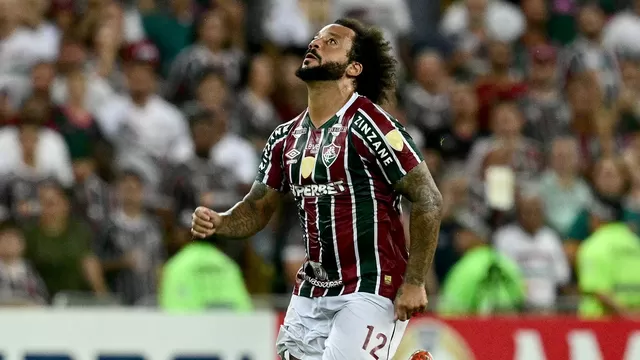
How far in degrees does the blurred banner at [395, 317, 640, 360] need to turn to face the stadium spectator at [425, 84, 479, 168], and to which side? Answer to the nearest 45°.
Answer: approximately 180°

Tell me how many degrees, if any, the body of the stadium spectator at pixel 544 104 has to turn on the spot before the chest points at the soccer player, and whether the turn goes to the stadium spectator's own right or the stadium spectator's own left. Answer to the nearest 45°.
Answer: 0° — they already face them

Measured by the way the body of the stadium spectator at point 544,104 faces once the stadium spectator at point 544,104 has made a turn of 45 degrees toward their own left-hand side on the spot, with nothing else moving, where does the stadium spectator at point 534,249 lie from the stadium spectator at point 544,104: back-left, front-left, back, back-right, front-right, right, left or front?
front-right

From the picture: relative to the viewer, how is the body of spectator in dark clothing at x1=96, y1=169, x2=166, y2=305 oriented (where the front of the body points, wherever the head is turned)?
toward the camera

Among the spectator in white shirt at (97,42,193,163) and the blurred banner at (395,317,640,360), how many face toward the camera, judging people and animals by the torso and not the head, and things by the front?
2

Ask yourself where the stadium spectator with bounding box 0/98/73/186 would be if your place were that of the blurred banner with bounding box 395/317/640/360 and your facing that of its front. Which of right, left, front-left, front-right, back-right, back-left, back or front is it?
right

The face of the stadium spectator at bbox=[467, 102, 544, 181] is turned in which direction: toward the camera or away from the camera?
toward the camera

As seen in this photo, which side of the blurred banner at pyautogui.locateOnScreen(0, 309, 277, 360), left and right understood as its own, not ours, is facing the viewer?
front

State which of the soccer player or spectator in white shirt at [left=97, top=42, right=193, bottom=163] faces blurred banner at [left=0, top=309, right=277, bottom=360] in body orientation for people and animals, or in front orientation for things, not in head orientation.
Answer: the spectator in white shirt

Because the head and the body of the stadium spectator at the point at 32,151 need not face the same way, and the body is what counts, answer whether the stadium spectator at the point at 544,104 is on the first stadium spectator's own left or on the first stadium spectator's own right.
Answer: on the first stadium spectator's own left

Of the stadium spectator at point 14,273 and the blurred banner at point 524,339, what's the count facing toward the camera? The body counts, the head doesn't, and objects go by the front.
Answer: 2

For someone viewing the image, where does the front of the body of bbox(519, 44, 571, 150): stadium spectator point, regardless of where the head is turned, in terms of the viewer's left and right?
facing the viewer

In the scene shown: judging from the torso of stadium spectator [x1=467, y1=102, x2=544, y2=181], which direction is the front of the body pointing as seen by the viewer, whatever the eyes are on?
toward the camera

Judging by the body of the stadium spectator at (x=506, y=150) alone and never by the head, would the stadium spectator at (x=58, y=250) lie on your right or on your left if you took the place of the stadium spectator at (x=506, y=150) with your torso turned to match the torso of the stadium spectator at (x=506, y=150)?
on your right

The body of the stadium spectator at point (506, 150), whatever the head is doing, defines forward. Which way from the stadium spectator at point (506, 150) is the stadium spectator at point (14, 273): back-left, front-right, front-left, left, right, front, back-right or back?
front-right

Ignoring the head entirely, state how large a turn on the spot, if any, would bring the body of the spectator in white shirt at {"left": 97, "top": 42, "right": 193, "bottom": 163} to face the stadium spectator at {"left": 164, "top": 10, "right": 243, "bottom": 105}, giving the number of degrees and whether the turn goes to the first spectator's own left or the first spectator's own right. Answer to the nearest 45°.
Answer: approximately 135° to the first spectator's own left

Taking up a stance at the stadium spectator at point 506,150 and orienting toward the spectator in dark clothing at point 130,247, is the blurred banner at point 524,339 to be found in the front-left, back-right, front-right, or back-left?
front-left
